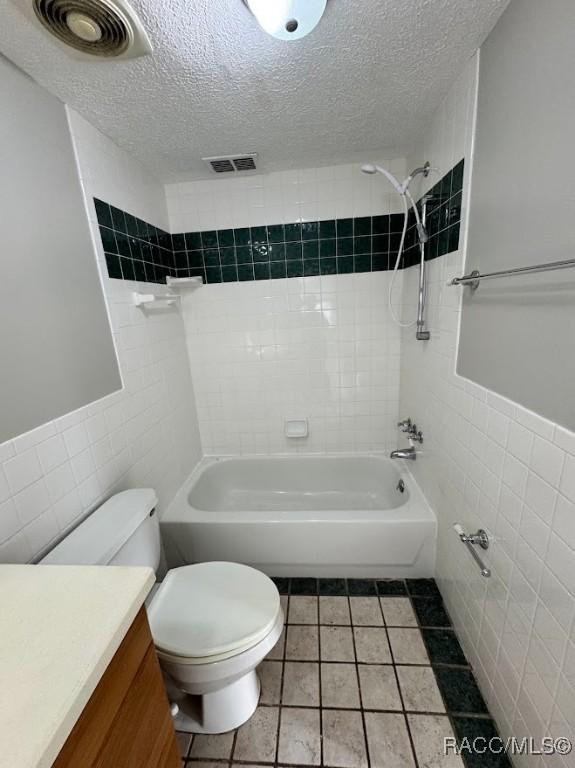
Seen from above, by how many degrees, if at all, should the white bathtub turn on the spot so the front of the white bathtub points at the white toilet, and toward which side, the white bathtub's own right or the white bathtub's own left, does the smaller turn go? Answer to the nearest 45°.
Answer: approximately 45° to the white bathtub's own right

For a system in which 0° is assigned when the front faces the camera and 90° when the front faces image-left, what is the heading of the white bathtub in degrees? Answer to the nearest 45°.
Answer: approximately 0°

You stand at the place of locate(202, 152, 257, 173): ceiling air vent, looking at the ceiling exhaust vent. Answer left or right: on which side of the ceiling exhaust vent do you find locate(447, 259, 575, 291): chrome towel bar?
left
